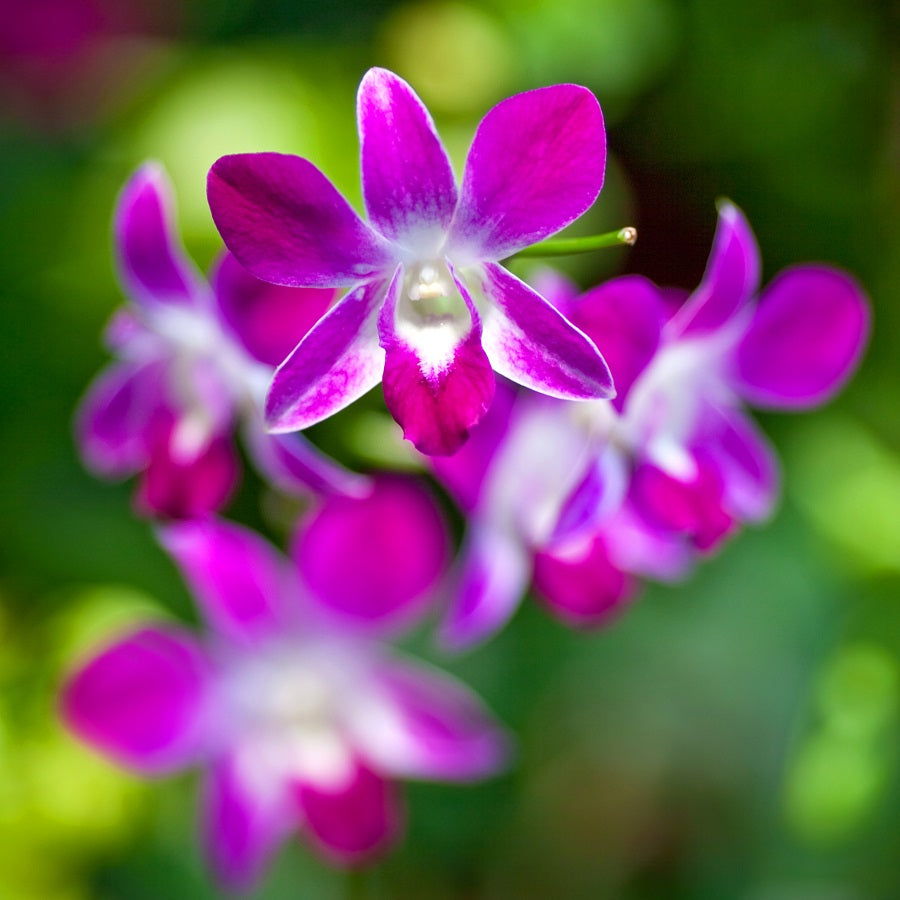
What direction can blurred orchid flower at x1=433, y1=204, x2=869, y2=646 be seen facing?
toward the camera

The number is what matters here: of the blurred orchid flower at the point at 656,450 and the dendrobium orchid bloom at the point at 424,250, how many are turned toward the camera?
2

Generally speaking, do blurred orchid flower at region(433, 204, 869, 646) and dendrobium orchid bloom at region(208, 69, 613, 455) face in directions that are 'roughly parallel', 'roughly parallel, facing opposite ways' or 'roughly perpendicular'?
roughly parallel

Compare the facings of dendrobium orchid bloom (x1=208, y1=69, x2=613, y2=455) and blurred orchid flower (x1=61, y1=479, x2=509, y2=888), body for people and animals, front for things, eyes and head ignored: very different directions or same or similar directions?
same or similar directions

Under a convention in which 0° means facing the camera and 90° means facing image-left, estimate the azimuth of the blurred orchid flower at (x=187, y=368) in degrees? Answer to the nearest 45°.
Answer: approximately 45°

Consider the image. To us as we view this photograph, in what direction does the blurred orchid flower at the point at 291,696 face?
facing the viewer

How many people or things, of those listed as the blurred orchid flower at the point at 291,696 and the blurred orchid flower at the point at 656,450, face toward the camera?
2
